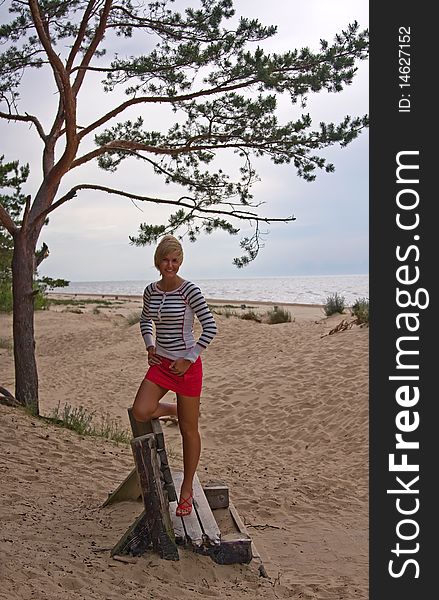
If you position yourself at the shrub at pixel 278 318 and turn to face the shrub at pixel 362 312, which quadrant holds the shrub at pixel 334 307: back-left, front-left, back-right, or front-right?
front-left

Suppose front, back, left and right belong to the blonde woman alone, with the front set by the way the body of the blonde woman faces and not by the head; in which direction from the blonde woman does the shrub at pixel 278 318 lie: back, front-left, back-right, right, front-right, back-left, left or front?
back-right

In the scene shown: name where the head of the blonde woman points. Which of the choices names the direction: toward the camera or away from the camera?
toward the camera

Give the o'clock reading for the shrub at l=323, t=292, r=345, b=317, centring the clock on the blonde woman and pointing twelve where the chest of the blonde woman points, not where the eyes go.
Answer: The shrub is roughly at 5 o'clock from the blonde woman.

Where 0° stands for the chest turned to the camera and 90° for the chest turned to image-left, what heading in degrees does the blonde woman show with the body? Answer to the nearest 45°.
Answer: approximately 45°
